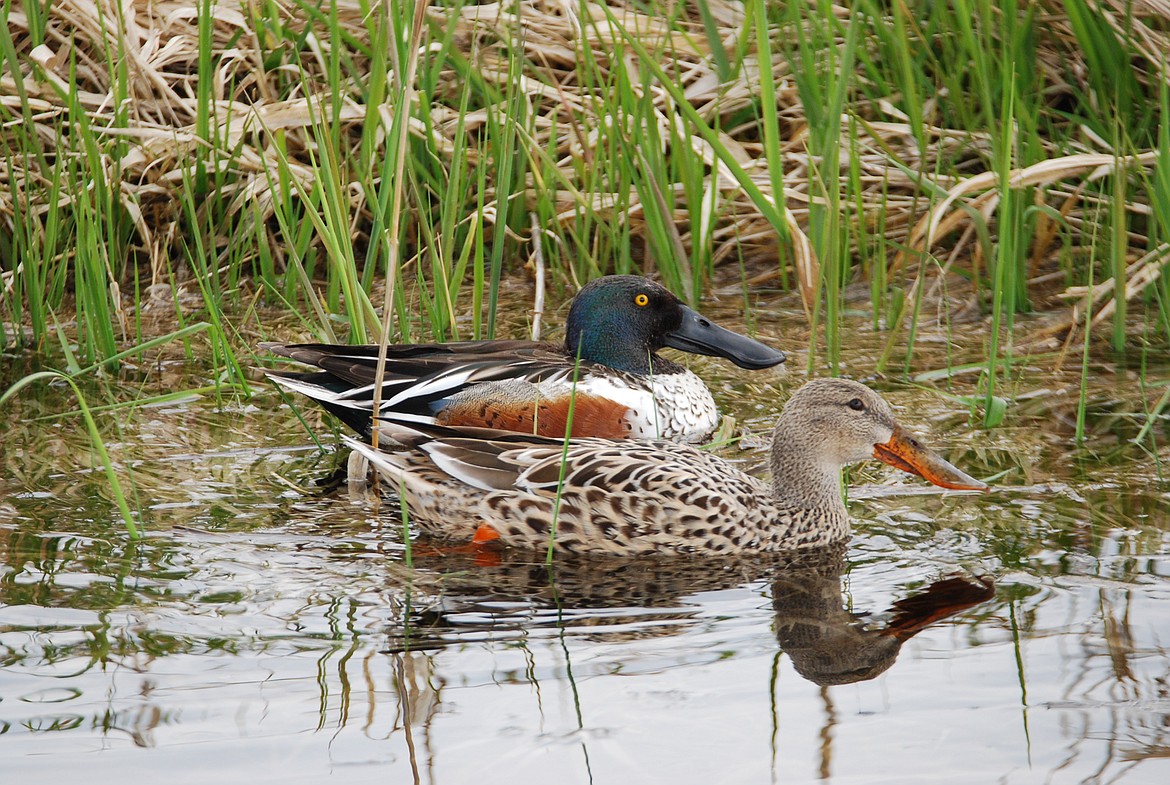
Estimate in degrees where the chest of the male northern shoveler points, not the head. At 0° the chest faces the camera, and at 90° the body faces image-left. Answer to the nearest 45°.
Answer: approximately 270°

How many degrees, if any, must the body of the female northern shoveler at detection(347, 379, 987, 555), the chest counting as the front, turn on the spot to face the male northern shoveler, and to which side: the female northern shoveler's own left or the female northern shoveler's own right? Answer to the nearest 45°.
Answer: approximately 90° to the female northern shoveler's own left

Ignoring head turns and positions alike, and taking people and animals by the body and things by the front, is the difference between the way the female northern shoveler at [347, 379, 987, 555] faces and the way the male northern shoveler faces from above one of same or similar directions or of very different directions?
same or similar directions

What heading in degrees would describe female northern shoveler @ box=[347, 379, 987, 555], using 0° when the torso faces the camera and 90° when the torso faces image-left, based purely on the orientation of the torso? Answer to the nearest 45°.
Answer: approximately 270°

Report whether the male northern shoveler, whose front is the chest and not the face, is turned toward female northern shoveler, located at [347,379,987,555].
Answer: no

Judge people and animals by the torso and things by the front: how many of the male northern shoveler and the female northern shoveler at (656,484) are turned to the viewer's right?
2
